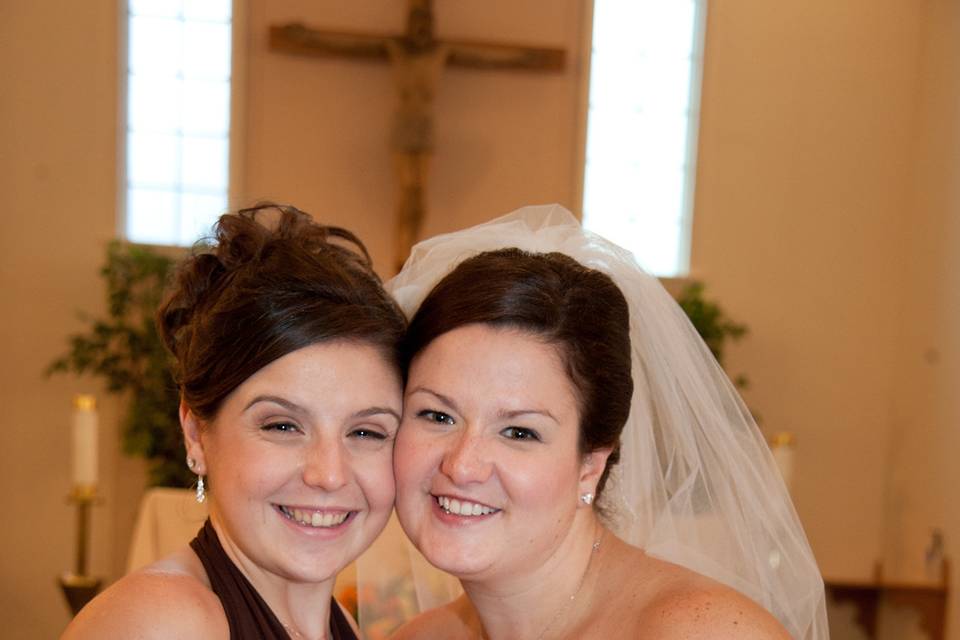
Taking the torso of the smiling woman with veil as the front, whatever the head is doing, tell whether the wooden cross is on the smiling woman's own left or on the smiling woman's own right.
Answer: on the smiling woman's own right

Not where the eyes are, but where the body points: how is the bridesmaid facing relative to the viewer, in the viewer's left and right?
facing the viewer and to the right of the viewer

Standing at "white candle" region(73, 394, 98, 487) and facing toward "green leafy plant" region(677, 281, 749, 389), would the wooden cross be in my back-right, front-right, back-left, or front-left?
front-left

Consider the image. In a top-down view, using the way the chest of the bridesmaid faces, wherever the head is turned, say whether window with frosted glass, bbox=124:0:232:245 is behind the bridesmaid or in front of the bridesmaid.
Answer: behind

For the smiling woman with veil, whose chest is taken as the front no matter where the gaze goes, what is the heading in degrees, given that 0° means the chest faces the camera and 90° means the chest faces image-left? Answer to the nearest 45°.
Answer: approximately 45°

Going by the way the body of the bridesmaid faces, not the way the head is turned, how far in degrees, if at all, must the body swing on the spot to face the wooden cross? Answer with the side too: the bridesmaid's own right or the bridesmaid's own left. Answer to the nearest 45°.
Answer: approximately 135° to the bridesmaid's own left

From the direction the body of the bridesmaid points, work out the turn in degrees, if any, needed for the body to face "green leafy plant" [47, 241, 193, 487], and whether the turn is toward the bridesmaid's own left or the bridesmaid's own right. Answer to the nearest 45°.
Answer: approximately 135° to the bridesmaid's own left

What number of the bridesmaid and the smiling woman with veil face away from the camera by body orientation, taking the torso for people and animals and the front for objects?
0

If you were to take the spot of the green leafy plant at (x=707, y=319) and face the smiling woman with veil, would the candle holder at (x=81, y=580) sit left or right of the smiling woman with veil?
right

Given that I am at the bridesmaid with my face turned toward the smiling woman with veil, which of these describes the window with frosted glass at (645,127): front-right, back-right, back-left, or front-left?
front-left

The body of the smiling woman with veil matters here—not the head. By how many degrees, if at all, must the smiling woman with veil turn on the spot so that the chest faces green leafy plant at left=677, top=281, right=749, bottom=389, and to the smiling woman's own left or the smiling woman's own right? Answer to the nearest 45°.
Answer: approximately 135° to the smiling woman's own right
